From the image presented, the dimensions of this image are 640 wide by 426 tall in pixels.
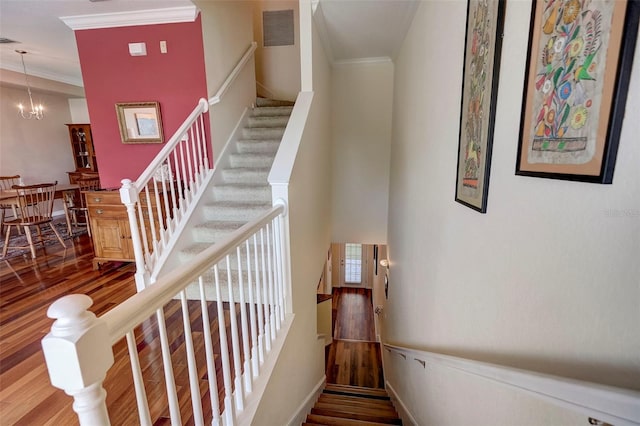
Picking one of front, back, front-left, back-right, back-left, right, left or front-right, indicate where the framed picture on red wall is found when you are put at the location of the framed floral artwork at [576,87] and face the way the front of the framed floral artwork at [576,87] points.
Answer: front-right

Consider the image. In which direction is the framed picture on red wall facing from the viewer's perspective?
toward the camera

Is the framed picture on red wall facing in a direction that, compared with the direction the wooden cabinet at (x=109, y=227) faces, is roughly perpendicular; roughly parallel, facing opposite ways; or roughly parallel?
roughly parallel

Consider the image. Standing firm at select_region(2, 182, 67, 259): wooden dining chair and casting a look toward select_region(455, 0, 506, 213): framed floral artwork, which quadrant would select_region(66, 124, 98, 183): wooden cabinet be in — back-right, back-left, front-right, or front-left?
back-left

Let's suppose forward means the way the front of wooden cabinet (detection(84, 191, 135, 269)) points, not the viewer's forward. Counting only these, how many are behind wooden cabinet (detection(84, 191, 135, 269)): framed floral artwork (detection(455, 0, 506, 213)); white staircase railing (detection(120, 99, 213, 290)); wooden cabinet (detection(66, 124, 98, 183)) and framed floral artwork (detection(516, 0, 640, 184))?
1

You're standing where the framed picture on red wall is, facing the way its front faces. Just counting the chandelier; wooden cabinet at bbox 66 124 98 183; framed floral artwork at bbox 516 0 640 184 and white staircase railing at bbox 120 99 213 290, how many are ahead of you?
2

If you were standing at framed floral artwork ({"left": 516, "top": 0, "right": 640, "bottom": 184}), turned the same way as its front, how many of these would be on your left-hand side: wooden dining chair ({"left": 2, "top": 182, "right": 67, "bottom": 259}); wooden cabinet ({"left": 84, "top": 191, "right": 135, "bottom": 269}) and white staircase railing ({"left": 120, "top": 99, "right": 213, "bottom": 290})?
0

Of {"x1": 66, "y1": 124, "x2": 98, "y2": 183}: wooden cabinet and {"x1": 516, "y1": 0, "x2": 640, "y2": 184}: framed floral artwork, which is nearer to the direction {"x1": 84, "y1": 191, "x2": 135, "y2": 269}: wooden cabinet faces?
the framed floral artwork

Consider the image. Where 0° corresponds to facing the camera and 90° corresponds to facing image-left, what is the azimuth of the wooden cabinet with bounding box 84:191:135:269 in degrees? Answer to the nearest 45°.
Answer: approximately 0°

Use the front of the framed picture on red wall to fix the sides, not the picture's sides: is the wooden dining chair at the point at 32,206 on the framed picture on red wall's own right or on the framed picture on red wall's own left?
on the framed picture on red wall's own right

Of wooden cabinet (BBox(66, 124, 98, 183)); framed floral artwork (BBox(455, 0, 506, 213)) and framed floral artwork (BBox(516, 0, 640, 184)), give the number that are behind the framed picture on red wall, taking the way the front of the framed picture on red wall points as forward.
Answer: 1

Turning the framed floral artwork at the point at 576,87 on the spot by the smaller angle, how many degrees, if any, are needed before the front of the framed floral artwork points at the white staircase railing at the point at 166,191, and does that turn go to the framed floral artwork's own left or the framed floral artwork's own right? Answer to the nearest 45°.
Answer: approximately 45° to the framed floral artwork's own right

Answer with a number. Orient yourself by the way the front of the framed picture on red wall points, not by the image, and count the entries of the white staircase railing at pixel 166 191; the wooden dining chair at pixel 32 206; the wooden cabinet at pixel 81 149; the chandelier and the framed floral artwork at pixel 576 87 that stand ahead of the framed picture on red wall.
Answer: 2
